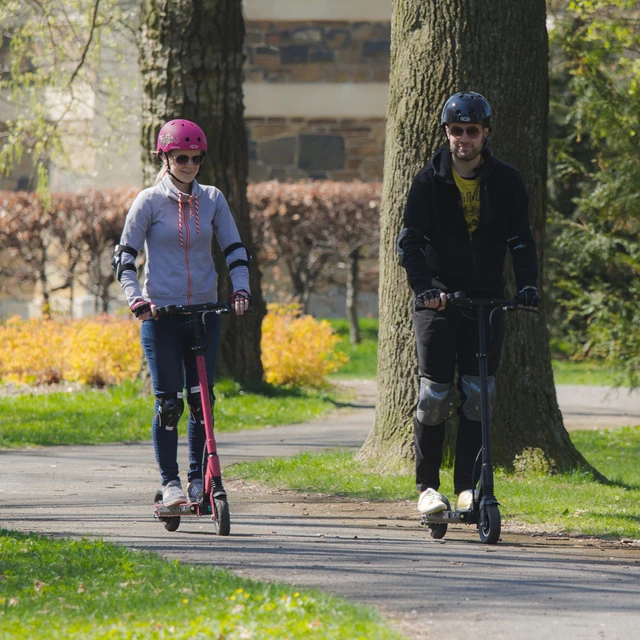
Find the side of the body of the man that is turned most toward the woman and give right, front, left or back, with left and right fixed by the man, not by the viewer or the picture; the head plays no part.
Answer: right

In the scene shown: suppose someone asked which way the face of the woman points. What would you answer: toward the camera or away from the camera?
toward the camera

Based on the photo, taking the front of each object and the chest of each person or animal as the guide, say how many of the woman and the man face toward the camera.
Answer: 2

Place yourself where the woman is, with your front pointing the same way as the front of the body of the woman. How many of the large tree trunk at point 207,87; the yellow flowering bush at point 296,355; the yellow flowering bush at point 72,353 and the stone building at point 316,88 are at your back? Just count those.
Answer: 4

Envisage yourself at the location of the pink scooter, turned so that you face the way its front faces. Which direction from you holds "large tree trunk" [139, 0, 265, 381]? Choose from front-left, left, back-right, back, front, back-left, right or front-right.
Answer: back-left

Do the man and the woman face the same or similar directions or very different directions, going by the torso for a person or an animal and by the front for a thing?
same or similar directions

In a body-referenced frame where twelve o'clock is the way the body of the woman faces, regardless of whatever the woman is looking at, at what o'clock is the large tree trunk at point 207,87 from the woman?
The large tree trunk is roughly at 6 o'clock from the woman.

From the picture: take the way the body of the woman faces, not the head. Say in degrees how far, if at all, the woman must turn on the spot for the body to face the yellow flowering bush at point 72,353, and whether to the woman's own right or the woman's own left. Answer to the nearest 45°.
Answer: approximately 180°

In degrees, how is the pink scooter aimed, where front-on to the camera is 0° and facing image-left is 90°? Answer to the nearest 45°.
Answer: approximately 315°

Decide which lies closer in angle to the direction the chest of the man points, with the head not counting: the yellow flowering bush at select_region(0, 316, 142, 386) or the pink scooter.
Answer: the pink scooter

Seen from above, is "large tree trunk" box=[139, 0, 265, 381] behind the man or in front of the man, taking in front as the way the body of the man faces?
behind

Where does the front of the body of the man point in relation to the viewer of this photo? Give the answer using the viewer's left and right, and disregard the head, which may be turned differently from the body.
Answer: facing the viewer

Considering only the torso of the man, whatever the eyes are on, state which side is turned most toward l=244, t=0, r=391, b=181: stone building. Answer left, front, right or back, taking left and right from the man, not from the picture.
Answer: back

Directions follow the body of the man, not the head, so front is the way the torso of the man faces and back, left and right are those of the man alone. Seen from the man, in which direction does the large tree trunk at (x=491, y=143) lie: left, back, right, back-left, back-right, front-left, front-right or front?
back
